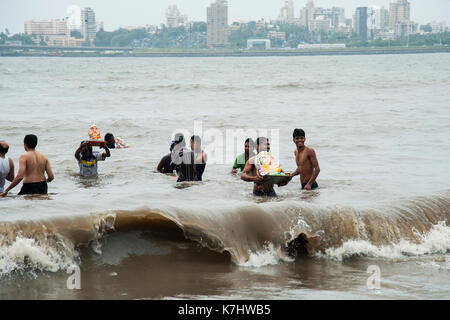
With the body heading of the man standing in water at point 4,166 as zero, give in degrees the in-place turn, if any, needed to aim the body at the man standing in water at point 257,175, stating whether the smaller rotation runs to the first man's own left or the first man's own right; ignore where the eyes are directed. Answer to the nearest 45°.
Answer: approximately 90° to the first man's own right

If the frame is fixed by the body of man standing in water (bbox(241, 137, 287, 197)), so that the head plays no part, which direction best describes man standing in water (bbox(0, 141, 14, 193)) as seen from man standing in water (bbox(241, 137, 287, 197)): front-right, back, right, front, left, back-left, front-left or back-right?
back-right

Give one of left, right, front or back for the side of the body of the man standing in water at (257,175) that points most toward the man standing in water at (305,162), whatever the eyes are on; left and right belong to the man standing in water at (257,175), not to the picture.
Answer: left

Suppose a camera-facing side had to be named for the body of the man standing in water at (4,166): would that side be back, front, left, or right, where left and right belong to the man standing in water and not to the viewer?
back

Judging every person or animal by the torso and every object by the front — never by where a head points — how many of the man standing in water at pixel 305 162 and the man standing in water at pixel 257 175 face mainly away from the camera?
0

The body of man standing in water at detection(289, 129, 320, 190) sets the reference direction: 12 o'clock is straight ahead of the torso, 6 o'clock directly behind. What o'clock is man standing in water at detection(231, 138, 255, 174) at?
man standing in water at detection(231, 138, 255, 174) is roughly at 2 o'clock from man standing in water at detection(289, 129, 320, 190).

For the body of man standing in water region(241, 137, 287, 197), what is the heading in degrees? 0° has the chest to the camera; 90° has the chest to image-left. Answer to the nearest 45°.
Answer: approximately 315°

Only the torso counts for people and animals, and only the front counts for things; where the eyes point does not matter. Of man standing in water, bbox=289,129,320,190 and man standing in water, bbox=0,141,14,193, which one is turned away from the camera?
man standing in water, bbox=0,141,14,193

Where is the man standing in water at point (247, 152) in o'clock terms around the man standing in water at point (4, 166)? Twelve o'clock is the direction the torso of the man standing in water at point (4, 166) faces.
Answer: the man standing in water at point (247, 152) is roughly at 3 o'clock from the man standing in water at point (4, 166).

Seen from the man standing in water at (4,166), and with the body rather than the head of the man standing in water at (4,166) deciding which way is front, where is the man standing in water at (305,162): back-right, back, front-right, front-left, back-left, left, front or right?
right

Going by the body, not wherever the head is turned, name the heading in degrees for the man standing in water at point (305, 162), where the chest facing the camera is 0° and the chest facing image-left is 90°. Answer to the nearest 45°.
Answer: approximately 45°
